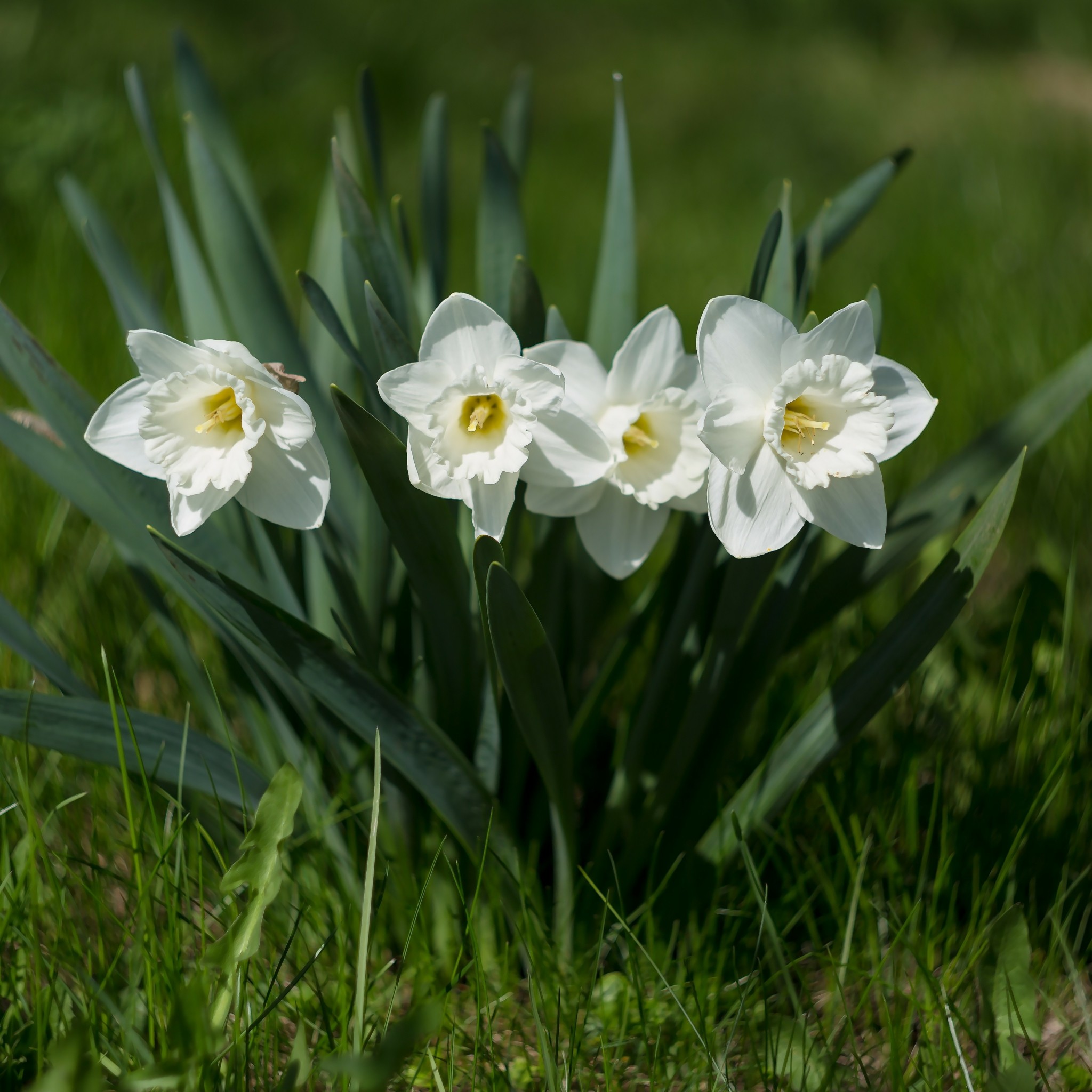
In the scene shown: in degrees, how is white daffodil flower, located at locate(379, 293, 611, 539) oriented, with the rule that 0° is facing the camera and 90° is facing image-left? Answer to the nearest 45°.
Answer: approximately 0°

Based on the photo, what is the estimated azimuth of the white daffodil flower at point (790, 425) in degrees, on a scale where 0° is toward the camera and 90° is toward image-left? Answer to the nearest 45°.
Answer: approximately 315°
